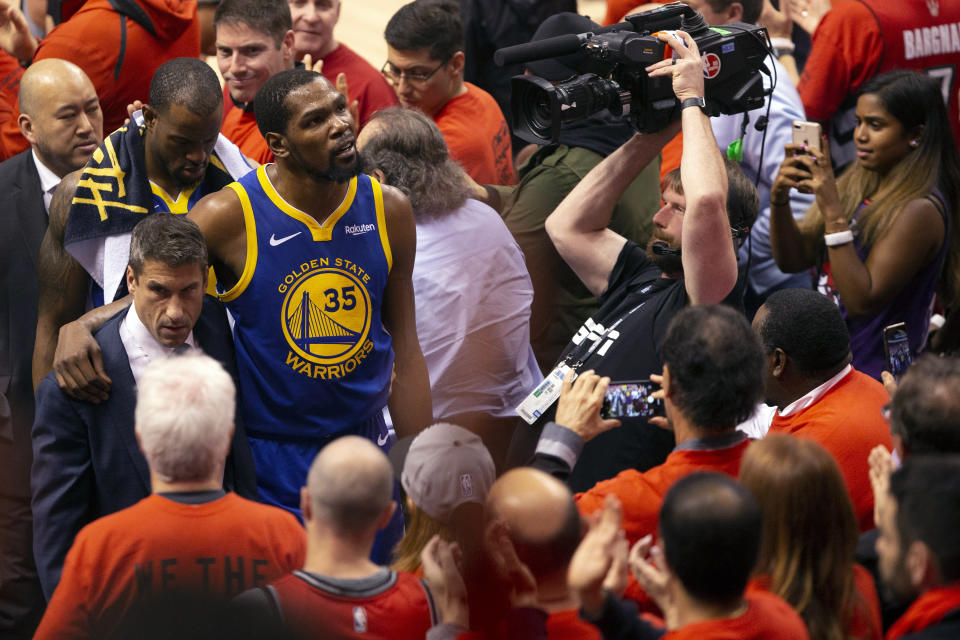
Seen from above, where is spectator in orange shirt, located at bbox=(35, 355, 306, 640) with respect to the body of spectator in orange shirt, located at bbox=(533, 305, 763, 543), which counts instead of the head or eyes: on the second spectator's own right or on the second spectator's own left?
on the second spectator's own left

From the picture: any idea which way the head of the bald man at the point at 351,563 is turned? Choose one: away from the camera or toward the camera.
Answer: away from the camera

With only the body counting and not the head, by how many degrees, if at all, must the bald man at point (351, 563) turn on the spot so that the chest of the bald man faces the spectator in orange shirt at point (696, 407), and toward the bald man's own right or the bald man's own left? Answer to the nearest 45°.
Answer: approximately 45° to the bald man's own right

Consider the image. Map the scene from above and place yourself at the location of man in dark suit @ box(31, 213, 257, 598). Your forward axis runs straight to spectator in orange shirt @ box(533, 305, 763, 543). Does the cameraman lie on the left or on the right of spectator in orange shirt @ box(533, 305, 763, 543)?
left

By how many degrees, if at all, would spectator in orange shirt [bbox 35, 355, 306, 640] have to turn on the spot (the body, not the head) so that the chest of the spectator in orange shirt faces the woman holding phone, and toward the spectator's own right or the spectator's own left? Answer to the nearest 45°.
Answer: approximately 45° to the spectator's own right

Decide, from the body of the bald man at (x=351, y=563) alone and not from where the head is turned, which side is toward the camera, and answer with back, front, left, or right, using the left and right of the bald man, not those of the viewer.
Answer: back

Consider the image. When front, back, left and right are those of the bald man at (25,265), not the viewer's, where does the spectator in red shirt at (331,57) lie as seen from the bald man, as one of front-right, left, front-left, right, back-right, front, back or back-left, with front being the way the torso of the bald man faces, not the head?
left

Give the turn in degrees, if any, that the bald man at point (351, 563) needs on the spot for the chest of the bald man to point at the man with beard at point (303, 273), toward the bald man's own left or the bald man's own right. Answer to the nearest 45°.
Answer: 0° — they already face them

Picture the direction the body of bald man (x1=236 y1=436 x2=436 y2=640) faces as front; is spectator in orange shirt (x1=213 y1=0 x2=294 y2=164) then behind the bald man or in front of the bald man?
in front

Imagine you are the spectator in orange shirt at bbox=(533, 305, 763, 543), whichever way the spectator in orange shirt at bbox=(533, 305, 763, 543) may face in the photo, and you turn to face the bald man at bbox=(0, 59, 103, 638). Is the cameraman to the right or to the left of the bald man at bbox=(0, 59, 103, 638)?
right

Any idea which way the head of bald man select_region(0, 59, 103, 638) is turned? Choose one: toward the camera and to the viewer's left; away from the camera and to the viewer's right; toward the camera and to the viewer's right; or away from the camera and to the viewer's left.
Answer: toward the camera and to the viewer's right

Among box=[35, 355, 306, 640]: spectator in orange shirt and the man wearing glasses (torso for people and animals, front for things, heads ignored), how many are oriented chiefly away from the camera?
1

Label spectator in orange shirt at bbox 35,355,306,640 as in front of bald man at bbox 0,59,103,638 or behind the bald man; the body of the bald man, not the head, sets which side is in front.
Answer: in front

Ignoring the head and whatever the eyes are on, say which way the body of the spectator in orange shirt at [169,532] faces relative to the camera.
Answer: away from the camera

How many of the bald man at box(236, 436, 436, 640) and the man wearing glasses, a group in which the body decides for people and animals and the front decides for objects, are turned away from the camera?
1
